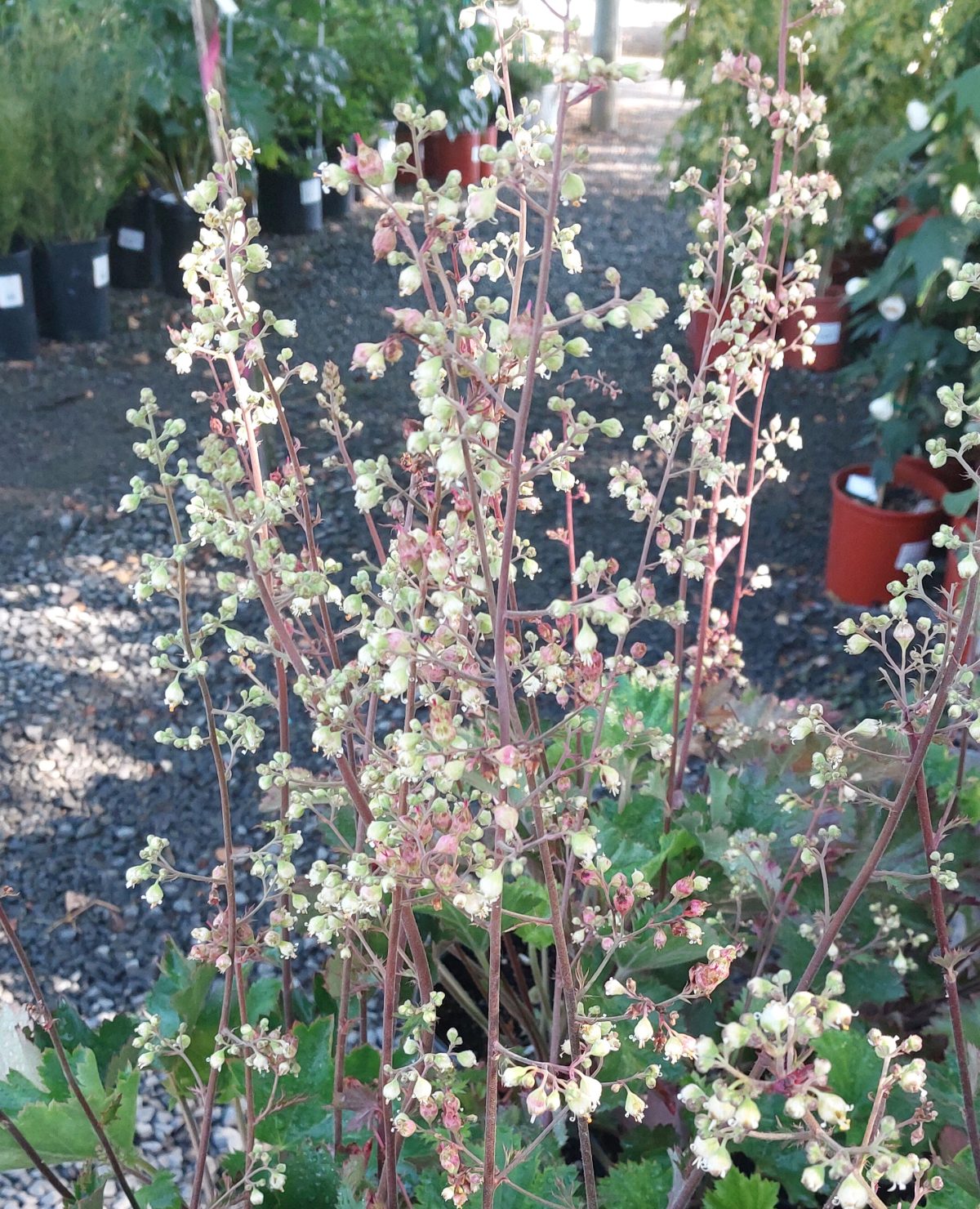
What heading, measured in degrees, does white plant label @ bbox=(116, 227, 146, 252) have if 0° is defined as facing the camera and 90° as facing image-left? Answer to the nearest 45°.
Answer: approximately 0°

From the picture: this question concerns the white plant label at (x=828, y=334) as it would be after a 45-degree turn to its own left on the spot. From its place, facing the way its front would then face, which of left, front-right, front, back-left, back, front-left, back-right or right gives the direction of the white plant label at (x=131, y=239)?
back-right

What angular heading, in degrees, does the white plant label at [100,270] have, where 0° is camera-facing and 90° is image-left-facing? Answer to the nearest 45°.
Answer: approximately 315°

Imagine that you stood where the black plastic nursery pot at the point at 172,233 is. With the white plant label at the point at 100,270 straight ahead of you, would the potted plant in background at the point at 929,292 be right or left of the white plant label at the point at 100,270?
left

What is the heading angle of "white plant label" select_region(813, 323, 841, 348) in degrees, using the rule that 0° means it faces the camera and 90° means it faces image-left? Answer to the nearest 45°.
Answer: approximately 0°

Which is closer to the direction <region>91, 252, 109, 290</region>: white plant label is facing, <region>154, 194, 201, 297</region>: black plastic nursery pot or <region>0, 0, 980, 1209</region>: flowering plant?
the flowering plant

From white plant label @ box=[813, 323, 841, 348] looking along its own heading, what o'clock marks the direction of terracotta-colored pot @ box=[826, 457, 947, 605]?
The terracotta-colored pot is roughly at 12 o'clock from the white plant label.

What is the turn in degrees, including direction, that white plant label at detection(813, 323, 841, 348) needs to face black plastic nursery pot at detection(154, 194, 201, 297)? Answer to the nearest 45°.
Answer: approximately 90° to its right
